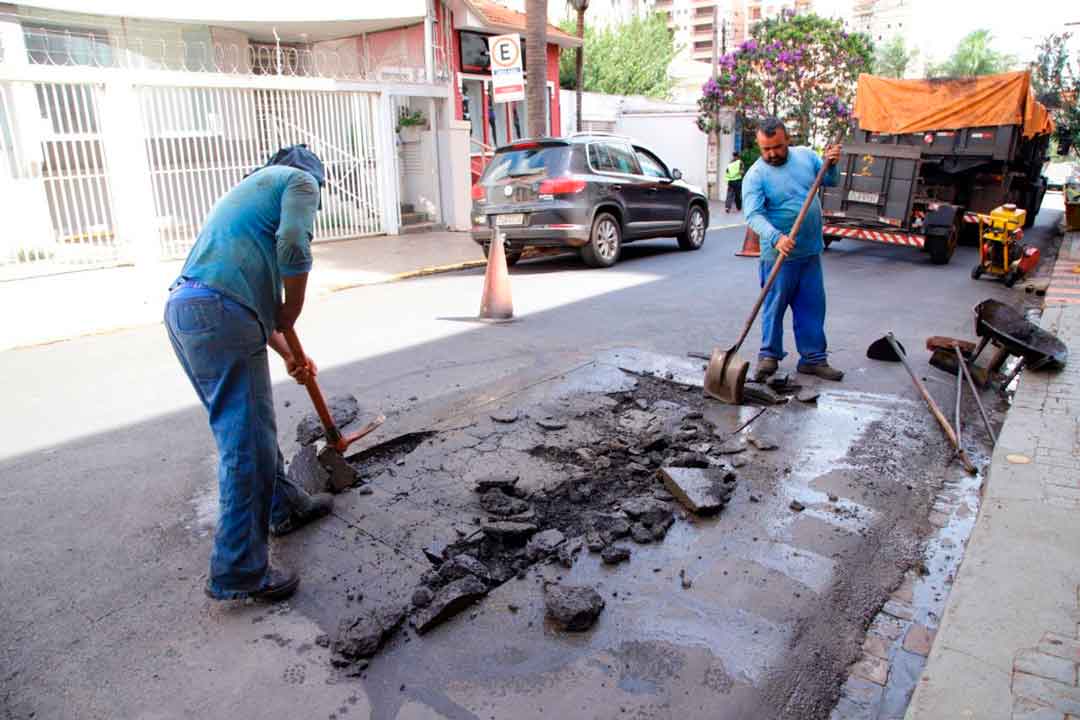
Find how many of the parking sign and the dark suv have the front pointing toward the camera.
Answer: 1

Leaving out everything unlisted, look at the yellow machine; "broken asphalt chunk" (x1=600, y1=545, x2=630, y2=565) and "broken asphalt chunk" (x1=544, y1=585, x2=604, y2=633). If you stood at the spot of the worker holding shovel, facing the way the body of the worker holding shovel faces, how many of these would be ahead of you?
2

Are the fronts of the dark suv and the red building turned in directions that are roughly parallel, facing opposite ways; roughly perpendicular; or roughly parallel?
roughly perpendicular

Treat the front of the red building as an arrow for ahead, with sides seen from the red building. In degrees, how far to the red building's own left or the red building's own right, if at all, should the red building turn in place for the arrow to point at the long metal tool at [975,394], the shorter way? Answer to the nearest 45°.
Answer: approximately 45° to the red building's own right

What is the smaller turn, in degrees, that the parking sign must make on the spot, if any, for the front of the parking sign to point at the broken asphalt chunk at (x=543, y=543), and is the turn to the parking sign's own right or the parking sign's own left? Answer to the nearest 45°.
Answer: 0° — it already faces it

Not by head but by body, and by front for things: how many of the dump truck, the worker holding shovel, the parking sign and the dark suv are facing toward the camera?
2

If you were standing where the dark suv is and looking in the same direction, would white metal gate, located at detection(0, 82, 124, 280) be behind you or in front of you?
behind

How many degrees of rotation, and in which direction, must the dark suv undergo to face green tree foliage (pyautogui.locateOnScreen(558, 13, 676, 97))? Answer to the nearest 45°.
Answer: approximately 45° to its left

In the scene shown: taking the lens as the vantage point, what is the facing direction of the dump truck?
facing away from the viewer and to the right of the viewer

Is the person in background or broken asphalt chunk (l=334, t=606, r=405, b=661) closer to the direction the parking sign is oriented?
the broken asphalt chunk

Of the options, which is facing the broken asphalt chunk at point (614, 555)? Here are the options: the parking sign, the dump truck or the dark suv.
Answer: the parking sign

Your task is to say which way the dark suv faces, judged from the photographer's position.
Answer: facing away from the viewer and to the right of the viewer

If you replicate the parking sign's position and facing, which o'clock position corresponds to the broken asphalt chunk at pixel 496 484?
The broken asphalt chunk is roughly at 12 o'clock from the parking sign.
